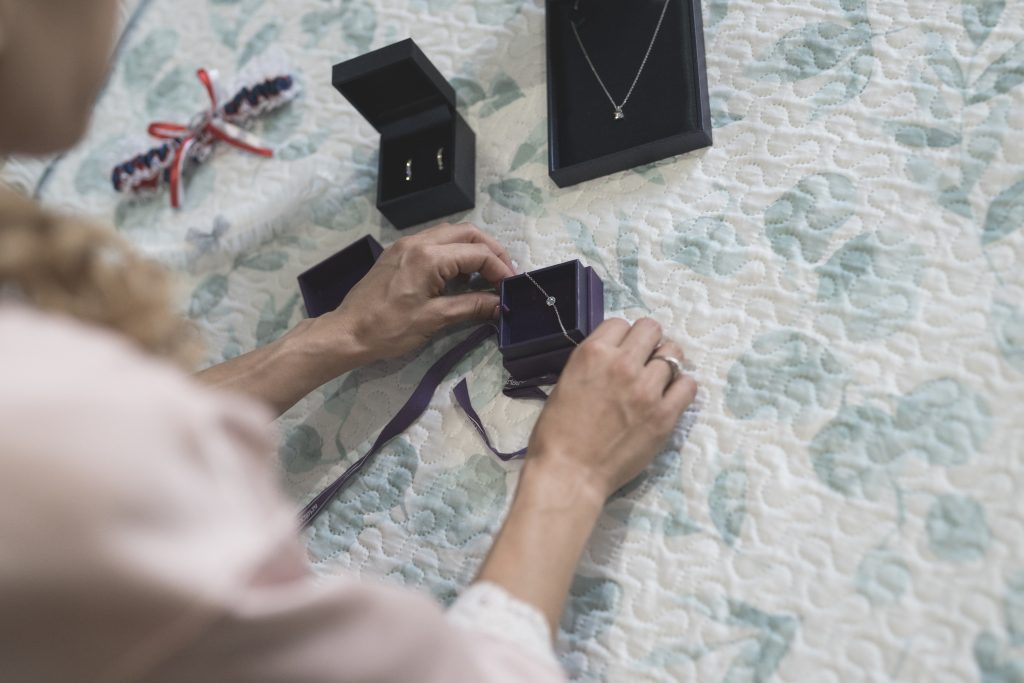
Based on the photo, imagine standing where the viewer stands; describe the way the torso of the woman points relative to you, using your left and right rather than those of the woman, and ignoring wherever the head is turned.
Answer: facing away from the viewer and to the right of the viewer

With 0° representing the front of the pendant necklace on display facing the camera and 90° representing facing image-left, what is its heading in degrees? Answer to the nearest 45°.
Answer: approximately 0°

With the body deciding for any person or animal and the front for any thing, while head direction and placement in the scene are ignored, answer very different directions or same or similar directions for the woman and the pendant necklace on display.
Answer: very different directions
